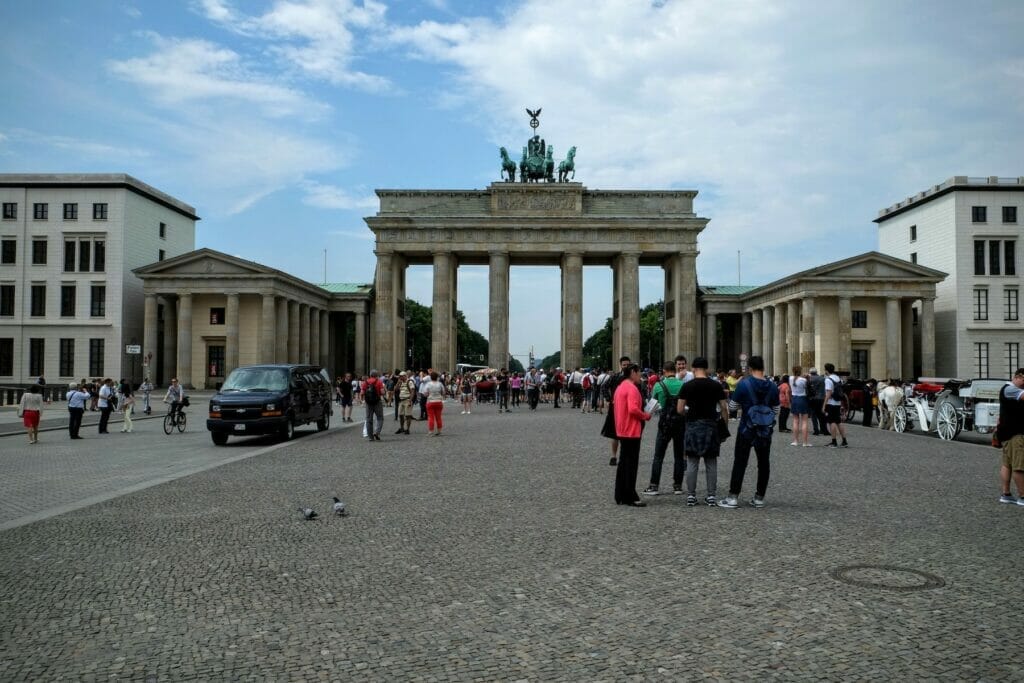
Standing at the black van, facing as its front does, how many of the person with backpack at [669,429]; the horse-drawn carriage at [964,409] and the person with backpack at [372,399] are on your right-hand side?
0

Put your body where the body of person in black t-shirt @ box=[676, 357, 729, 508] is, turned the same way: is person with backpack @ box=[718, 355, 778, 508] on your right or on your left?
on your right

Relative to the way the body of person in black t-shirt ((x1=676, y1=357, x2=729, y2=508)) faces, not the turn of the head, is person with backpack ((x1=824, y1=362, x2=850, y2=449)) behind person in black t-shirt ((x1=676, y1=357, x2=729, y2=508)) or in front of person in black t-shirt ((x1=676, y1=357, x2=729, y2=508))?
in front

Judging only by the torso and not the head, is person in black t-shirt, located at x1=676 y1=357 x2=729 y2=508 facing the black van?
no

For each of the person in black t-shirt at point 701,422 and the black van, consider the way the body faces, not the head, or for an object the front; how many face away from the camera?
1

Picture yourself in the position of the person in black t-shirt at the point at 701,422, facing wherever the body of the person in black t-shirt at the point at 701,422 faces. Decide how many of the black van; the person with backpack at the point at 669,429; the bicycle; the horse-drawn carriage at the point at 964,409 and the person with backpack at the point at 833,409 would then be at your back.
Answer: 0

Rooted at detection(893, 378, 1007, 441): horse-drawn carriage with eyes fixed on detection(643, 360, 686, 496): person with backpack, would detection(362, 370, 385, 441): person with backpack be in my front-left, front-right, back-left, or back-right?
front-right

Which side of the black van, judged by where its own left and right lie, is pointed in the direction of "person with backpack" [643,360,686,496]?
left

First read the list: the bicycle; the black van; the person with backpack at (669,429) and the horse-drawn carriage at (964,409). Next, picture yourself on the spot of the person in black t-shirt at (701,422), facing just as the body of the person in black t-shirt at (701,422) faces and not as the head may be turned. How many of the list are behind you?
0

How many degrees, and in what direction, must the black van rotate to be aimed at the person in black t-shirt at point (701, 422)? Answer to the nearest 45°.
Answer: approximately 90° to its left

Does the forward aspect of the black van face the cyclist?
no

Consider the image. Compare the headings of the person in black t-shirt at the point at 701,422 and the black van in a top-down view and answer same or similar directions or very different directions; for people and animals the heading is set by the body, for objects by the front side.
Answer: very different directions

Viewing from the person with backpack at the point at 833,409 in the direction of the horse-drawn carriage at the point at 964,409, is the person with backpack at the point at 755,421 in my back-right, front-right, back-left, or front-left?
back-right

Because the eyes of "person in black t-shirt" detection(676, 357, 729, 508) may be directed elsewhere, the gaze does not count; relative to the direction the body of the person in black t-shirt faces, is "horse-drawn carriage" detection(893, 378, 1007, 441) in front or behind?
in front

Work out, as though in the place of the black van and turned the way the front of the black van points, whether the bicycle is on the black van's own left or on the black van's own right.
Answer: on the black van's own right

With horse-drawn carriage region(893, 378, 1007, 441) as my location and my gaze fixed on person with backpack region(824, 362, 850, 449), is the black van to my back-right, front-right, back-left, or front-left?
front-right

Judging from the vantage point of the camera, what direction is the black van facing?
facing the viewer and to the left of the viewer

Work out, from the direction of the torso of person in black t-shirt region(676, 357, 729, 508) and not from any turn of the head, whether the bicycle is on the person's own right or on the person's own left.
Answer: on the person's own left

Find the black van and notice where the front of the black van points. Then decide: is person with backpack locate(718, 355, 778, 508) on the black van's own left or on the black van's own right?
on the black van's own left

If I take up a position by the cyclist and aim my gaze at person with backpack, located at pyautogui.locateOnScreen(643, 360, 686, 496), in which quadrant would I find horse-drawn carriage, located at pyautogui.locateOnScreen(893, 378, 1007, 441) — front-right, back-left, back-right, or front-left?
front-left

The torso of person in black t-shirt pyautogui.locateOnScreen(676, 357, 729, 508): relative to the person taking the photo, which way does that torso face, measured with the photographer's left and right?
facing away from the viewer

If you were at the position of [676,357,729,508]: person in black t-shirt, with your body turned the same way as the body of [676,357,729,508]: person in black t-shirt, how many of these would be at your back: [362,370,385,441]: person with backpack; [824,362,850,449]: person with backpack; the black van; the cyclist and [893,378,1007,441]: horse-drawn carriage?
0
